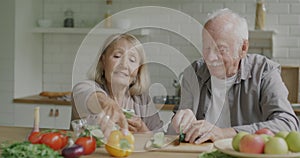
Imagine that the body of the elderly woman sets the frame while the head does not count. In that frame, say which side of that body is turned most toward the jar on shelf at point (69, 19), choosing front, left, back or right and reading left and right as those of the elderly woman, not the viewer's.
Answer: back

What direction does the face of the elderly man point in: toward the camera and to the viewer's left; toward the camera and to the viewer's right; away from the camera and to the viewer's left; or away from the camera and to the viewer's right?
toward the camera and to the viewer's left

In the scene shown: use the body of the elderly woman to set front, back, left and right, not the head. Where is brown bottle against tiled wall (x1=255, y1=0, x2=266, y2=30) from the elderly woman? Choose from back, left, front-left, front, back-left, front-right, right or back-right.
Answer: back-left

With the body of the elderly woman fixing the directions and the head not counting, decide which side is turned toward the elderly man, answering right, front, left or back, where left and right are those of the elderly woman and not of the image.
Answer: left

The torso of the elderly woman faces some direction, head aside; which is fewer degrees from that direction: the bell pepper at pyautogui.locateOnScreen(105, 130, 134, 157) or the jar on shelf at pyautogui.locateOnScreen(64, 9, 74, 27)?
the bell pepper

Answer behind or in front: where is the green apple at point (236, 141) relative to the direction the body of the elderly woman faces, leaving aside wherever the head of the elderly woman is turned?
in front

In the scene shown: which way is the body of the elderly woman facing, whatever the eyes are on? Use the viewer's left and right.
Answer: facing the viewer

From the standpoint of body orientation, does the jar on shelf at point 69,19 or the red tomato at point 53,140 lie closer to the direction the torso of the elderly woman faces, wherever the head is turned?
the red tomato

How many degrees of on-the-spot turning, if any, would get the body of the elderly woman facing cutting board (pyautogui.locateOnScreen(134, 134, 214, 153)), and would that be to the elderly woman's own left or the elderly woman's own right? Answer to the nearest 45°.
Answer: approximately 45° to the elderly woman's own left

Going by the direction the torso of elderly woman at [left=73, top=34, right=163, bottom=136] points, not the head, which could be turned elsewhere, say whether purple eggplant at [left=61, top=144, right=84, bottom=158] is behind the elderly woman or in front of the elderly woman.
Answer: in front

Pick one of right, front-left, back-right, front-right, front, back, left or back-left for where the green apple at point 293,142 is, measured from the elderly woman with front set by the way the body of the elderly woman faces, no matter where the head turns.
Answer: front-left

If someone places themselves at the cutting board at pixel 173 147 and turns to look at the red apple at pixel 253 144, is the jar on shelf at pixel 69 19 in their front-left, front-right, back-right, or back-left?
back-left
